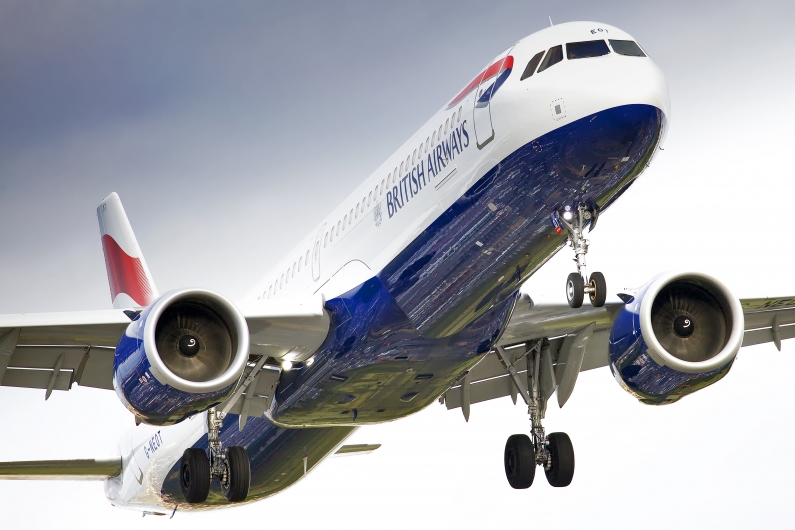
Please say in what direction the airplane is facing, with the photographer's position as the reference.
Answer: facing the viewer and to the right of the viewer
